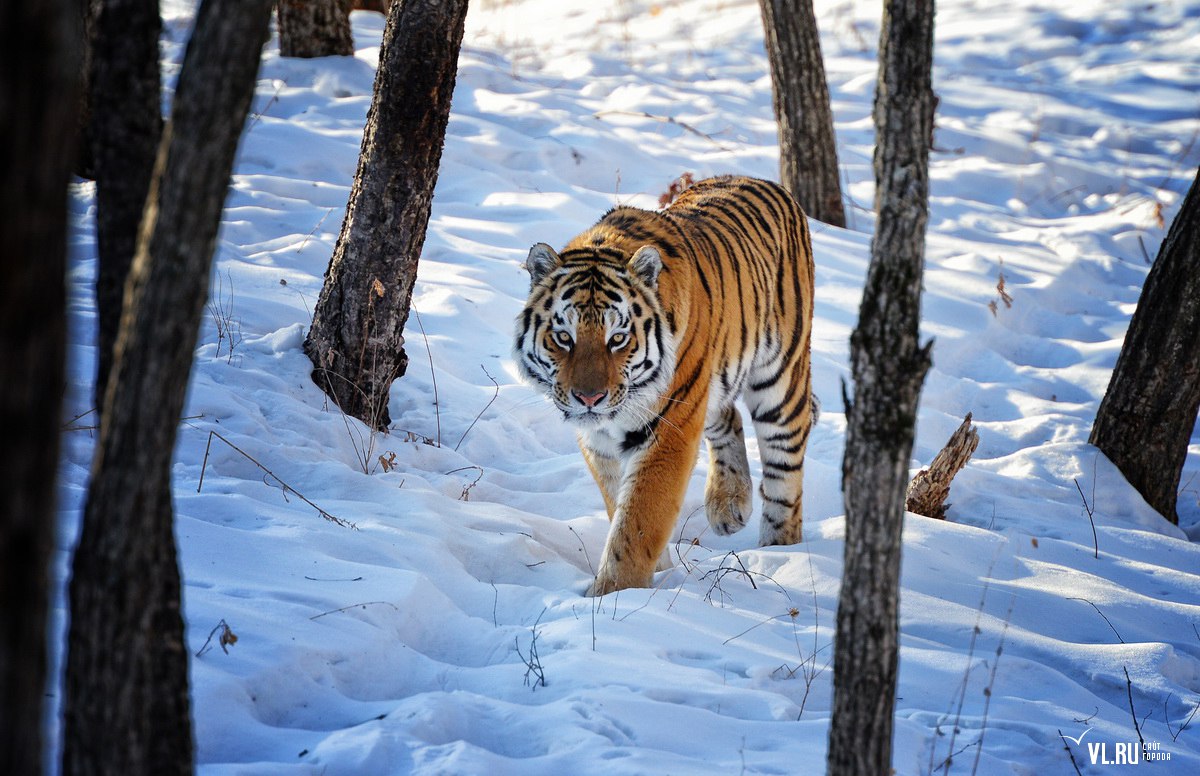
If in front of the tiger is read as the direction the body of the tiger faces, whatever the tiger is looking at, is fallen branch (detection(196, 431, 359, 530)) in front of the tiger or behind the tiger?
in front

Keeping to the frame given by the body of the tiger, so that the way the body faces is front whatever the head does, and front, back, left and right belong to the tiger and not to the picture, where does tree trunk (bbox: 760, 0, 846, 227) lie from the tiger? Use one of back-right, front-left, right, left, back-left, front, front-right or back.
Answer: back-right

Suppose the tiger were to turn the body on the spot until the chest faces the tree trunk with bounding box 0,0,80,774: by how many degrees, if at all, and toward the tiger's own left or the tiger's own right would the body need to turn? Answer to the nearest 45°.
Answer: approximately 45° to the tiger's own left

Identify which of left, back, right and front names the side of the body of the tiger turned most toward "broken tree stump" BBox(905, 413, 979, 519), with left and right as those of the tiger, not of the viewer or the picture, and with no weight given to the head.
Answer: back

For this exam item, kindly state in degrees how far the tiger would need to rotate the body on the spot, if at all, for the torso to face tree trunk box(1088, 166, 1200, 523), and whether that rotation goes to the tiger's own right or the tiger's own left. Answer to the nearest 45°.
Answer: approximately 180°

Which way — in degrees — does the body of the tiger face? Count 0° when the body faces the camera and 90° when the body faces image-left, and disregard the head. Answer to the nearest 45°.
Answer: approximately 45°

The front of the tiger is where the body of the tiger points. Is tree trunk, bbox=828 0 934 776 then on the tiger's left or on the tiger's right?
on the tiger's left

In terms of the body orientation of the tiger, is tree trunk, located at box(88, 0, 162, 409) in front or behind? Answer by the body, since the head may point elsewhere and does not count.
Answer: in front
